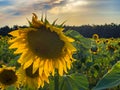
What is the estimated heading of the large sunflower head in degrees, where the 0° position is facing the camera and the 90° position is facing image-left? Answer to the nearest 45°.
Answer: approximately 0°

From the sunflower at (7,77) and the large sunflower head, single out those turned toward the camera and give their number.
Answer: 2

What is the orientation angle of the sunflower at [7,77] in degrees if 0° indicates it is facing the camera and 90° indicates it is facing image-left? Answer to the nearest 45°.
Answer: approximately 0°
